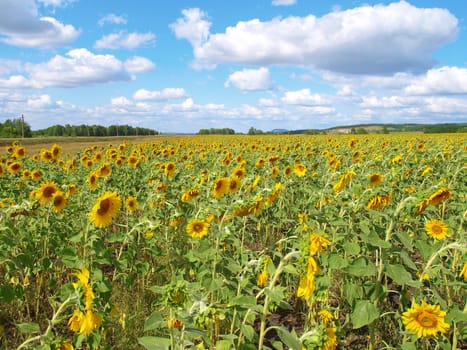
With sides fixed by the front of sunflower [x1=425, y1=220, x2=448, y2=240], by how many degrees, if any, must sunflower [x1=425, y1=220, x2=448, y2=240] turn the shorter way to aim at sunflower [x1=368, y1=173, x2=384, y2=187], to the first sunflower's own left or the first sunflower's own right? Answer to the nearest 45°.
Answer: approximately 135° to the first sunflower's own right

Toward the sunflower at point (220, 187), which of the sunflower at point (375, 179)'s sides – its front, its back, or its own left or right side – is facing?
right

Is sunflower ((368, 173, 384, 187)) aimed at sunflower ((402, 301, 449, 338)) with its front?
yes

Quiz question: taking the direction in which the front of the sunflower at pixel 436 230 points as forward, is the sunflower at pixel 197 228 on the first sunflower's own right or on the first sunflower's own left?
on the first sunflower's own right

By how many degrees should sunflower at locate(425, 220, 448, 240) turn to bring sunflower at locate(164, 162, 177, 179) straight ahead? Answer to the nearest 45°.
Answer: approximately 135° to its right

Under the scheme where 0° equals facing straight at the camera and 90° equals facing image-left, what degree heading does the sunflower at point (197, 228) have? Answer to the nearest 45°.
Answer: approximately 0°

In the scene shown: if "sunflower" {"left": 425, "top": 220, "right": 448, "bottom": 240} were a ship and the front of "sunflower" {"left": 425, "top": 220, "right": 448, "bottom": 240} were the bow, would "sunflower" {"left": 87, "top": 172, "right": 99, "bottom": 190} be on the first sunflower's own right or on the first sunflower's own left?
on the first sunflower's own right
